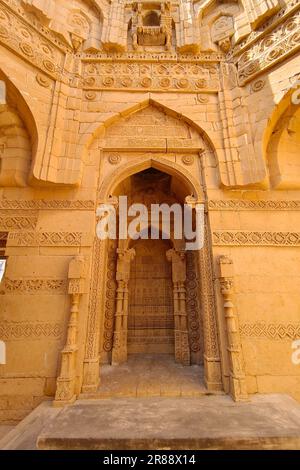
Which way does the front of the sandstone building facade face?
toward the camera
